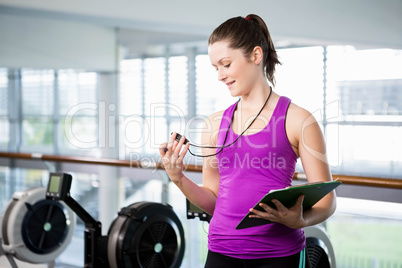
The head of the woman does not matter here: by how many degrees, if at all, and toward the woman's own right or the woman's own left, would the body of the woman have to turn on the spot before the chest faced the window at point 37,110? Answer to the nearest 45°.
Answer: approximately 90° to the woman's own right

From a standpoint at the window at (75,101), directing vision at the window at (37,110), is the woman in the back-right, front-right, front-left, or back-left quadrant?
back-left

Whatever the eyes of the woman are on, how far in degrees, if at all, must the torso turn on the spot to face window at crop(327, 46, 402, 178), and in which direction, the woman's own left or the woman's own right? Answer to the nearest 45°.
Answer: approximately 135° to the woman's own right

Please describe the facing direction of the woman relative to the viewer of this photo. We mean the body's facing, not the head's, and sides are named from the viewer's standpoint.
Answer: facing the viewer and to the left of the viewer

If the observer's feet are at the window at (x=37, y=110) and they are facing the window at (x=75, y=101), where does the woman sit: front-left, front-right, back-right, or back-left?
front-right

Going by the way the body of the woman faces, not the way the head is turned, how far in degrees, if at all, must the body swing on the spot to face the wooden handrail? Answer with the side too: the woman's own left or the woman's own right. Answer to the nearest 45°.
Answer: approximately 135° to the woman's own right

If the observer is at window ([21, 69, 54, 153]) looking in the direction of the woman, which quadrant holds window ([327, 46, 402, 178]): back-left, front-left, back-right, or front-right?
front-left

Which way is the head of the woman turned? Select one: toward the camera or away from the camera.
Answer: toward the camera

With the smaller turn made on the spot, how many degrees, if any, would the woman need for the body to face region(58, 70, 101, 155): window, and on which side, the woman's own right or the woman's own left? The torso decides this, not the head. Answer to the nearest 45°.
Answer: approximately 90° to the woman's own right

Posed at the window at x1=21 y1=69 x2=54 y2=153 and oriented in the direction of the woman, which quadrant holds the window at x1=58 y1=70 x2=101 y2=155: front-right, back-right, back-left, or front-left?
front-left
